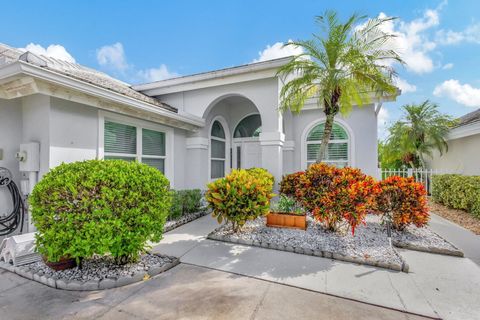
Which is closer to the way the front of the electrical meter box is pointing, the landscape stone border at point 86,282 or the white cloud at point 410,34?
the landscape stone border

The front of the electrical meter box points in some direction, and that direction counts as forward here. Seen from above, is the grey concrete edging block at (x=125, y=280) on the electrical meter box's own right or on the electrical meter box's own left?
on the electrical meter box's own left

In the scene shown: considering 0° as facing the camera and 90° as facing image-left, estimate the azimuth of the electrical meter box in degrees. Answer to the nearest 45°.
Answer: approximately 45°

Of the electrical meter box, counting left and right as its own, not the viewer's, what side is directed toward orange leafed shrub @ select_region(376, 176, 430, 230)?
left

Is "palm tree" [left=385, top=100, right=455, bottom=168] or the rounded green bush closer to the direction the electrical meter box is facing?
the rounded green bush

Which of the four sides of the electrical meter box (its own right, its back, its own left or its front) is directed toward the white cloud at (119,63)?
back

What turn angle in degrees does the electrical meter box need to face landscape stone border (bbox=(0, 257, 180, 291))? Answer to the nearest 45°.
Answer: approximately 45° to its left

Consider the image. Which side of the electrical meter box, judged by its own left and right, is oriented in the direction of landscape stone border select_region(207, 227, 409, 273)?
left

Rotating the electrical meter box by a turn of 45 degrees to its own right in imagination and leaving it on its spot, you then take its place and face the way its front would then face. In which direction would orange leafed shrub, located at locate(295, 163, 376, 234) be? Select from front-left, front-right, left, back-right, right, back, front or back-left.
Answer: back-left

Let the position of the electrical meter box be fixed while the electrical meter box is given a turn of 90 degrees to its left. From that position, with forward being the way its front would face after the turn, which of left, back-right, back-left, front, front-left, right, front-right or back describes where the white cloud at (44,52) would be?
back-left
